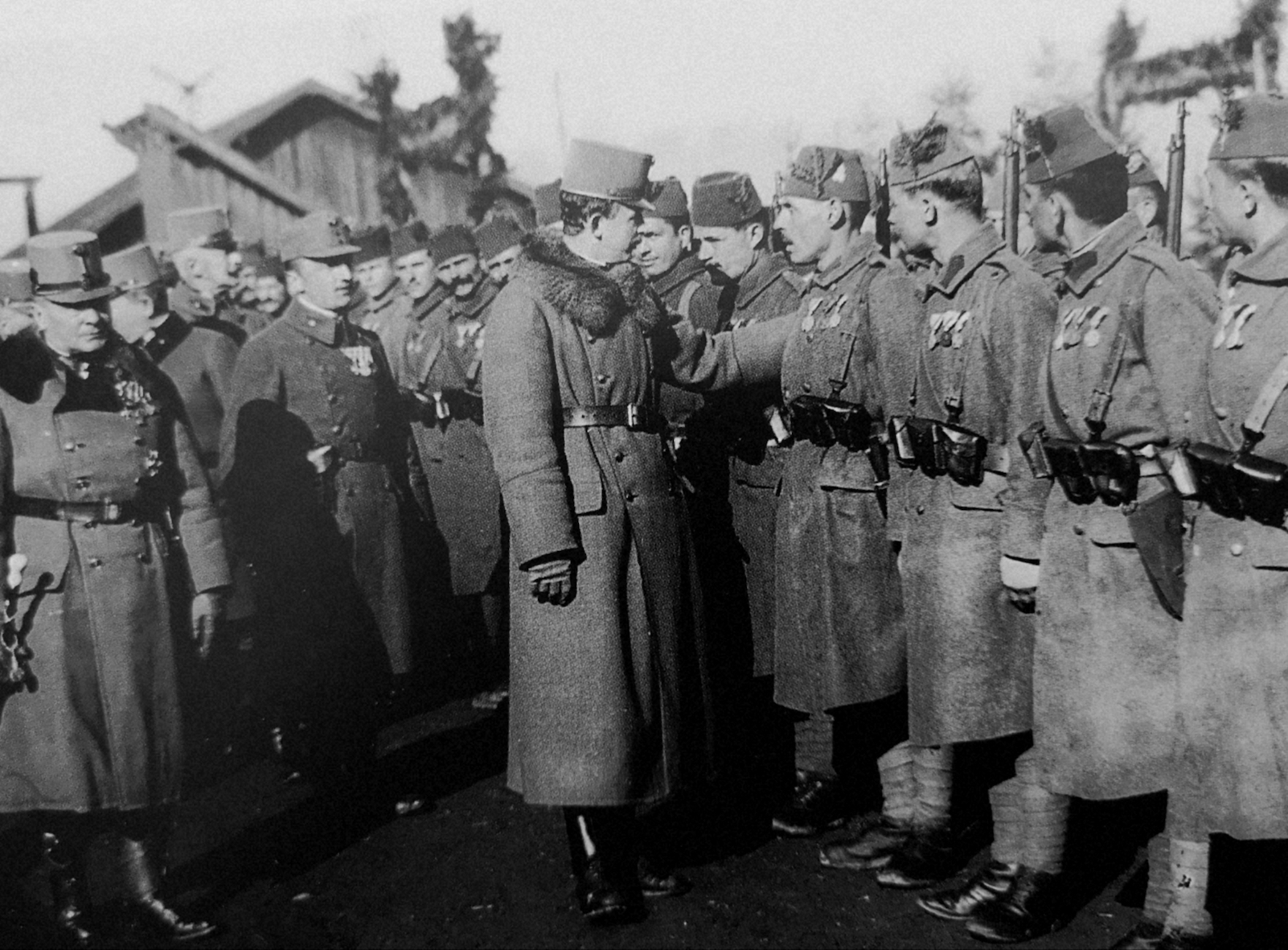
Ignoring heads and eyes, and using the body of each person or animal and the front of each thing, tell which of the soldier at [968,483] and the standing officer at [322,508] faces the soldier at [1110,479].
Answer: the standing officer

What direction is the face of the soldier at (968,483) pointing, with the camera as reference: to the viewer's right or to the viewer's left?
to the viewer's left

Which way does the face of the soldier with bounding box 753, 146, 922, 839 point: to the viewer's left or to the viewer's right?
to the viewer's left

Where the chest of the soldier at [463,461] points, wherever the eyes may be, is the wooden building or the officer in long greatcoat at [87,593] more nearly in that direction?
the officer in long greatcoat

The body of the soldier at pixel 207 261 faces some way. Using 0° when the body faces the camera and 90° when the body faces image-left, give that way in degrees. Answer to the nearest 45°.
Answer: approximately 315°

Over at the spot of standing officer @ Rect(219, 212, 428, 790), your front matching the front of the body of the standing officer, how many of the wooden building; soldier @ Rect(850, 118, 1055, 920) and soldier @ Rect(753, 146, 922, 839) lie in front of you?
2

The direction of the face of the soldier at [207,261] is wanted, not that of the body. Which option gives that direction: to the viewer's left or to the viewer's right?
to the viewer's right
